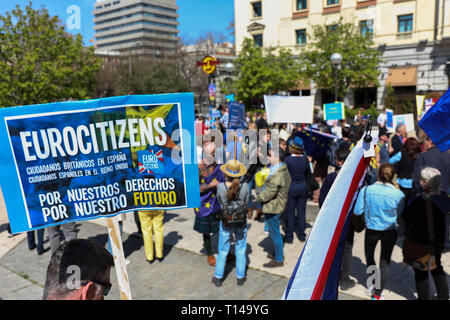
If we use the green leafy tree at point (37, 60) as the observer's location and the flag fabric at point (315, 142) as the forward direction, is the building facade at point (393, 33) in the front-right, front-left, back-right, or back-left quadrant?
front-left

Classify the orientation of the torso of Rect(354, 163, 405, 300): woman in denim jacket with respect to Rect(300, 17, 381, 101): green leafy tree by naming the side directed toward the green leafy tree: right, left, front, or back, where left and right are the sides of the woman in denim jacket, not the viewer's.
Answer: front

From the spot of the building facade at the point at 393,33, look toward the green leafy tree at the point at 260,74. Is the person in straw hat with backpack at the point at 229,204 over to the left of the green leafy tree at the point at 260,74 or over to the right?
left

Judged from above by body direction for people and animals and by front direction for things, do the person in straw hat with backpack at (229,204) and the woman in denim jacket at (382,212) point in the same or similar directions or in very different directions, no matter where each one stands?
same or similar directions

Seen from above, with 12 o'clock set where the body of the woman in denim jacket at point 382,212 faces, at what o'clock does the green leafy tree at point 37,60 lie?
The green leafy tree is roughly at 10 o'clock from the woman in denim jacket.

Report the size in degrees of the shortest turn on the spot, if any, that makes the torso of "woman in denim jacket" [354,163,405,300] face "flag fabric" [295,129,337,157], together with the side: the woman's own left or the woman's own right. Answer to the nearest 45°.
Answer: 0° — they already face it

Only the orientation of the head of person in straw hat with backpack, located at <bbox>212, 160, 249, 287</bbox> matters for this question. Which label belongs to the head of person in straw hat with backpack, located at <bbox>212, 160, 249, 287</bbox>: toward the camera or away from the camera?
away from the camera

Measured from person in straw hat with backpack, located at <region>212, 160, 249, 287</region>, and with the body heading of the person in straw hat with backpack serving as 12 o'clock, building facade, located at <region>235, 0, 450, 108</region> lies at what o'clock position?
The building facade is roughly at 1 o'clock from the person in straw hat with backpack.

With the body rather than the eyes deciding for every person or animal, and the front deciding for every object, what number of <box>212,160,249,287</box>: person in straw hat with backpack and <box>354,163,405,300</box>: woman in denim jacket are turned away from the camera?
2

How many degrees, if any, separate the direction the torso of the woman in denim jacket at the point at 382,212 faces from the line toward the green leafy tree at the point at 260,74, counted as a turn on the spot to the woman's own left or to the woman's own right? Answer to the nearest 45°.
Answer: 0° — they already face it

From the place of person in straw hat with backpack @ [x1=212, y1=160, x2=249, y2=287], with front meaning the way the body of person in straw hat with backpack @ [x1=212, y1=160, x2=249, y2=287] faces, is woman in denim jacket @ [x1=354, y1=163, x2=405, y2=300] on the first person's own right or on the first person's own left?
on the first person's own right

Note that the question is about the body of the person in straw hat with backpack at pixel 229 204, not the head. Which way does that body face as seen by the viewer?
away from the camera

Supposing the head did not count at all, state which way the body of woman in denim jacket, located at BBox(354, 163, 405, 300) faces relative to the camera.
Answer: away from the camera
